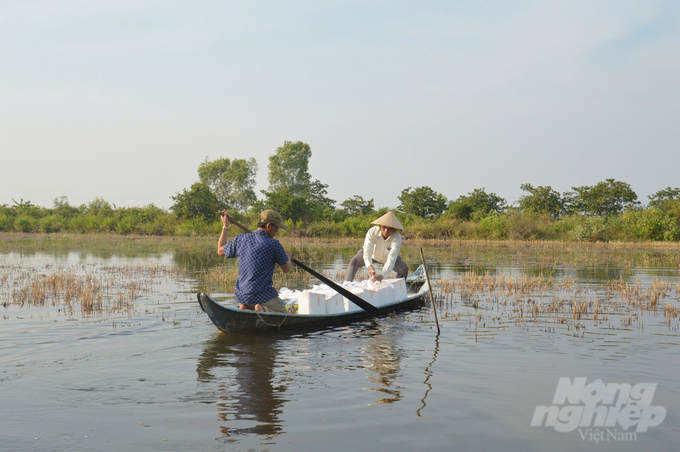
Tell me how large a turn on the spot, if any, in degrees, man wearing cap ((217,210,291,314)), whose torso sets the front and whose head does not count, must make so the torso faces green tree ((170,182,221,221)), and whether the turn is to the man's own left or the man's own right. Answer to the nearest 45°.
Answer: approximately 45° to the man's own left

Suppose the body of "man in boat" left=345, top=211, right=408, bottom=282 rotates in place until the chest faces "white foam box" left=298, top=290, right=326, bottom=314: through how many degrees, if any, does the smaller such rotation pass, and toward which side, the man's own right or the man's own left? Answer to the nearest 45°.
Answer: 0° — they already face it

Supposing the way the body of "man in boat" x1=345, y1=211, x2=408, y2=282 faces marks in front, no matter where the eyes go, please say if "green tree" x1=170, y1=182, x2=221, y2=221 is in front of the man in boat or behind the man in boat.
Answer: behind

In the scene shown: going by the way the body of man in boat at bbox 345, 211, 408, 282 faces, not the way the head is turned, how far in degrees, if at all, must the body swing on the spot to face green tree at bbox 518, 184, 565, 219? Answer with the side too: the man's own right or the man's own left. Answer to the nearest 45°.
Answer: approximately 180°

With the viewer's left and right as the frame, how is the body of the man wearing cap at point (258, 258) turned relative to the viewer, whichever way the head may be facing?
facing away from the viewer and to the right of the viewer

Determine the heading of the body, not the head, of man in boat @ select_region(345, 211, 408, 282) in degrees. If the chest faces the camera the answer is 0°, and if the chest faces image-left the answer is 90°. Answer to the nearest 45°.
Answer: approximately 0°

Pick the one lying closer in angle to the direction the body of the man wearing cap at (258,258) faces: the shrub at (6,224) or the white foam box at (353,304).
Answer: the white foam box

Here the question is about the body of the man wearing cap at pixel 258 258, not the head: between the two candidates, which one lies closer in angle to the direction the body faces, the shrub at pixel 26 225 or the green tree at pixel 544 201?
the green tree

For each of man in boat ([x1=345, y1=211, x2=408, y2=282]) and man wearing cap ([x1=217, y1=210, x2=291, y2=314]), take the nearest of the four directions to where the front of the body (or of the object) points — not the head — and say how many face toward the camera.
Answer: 1
